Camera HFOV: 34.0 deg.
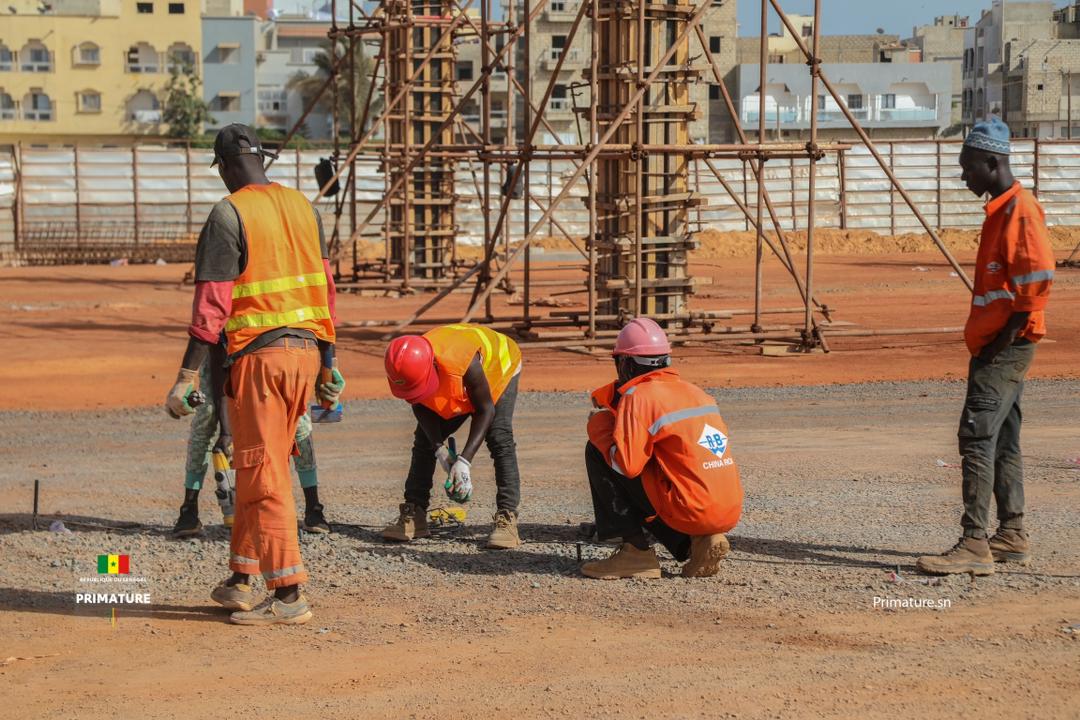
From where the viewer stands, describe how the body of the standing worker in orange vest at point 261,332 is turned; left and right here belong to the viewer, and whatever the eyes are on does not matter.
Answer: facing away from the viewer and to the left of the viewer

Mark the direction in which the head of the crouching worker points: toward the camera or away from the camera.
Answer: away from the camera

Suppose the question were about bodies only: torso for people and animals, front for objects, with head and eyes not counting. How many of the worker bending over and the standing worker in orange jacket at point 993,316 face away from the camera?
0

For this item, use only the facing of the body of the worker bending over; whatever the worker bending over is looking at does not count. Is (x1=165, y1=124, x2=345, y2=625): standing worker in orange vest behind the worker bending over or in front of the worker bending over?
in front

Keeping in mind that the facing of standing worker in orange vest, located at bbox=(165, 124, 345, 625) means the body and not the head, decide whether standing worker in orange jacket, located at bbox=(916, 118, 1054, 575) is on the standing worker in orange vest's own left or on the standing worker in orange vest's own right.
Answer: on the standing worker in orange vest's own right

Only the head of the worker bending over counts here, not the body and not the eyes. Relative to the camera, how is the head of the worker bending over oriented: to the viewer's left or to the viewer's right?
to the viewer's left

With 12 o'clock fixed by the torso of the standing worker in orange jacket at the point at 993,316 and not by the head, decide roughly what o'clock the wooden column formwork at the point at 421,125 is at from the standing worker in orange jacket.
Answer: The wooden column formwork is roughly at 2 o'clock from the standing worker in orange jacket.

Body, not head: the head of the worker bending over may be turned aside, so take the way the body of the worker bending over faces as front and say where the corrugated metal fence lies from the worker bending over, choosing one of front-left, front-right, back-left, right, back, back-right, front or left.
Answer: back-right

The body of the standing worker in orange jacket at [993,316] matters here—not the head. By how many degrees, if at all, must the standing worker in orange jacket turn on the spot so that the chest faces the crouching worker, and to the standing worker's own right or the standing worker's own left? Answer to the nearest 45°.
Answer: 0° — they already face them

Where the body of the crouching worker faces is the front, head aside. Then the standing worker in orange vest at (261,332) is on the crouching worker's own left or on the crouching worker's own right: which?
on the crouching worker's own left

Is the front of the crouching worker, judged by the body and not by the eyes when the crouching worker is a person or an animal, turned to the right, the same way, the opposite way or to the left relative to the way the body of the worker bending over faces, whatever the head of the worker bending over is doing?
to the right

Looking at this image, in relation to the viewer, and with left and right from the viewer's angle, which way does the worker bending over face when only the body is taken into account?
facing the viewer and to the left of the viewer

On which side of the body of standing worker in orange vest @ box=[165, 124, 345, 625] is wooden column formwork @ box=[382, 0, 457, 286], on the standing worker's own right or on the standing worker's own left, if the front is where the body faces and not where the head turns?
on the standing worker's own right

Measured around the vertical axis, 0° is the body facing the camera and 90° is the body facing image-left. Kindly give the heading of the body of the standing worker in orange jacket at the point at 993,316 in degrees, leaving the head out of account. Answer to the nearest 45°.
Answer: approximately 90°

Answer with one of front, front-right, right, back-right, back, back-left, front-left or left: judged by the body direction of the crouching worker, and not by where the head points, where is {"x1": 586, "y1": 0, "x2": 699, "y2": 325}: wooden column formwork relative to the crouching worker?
front-right
